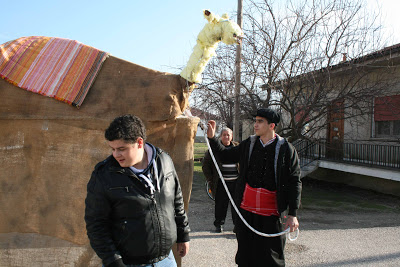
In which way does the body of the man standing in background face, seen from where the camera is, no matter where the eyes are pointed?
toward the camera

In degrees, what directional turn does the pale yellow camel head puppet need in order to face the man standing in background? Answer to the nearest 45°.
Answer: approximately 90° to its left

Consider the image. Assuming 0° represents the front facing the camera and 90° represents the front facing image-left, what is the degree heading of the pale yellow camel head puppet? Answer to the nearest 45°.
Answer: approximately 270°

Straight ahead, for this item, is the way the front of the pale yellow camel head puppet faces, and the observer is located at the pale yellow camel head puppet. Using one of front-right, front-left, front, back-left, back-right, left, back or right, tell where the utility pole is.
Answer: left

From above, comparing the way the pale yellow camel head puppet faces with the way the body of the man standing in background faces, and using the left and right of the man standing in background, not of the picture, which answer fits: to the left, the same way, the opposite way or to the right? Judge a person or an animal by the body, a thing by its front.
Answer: to the left

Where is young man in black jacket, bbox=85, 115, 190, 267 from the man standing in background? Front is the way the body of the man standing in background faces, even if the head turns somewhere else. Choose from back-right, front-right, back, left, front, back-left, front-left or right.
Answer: front

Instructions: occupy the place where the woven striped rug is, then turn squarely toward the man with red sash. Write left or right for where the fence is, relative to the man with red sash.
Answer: left

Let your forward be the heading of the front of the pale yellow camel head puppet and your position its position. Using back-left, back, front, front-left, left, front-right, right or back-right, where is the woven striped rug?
back

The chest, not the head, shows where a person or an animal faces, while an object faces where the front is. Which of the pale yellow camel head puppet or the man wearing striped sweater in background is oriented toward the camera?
the man wearing striped sweater in background

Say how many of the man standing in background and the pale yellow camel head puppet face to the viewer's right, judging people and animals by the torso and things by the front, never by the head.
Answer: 1
